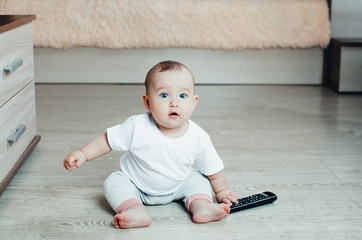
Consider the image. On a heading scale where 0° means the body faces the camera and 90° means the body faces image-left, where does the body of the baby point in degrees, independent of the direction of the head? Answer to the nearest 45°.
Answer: approximately 0°

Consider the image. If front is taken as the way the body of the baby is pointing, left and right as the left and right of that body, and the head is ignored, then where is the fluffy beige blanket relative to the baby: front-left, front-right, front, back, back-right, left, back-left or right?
back
